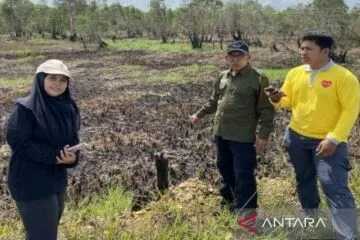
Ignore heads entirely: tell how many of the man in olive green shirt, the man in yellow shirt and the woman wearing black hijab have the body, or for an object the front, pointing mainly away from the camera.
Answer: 0

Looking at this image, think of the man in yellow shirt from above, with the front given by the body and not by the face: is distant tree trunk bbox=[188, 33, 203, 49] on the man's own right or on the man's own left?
on the man's own right

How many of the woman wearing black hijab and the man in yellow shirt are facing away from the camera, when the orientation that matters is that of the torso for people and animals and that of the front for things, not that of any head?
0

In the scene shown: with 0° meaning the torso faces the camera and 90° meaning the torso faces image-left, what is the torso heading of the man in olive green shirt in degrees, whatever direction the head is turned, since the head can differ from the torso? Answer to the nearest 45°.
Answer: approximately 45°

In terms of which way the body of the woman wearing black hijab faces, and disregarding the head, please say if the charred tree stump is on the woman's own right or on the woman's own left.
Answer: on the woman's own left

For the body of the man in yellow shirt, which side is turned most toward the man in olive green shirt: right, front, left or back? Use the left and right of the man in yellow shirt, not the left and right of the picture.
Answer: right

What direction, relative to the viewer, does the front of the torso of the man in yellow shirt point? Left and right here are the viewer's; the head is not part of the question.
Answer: facing the viewer and to the left of the viewer

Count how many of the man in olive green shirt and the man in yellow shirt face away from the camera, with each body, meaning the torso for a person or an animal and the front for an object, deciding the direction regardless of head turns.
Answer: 0

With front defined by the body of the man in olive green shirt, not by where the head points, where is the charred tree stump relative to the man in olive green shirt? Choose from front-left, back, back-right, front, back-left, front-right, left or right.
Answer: right

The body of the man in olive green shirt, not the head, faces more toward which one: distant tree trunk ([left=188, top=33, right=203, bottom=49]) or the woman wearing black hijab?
the woman wearing black hijab

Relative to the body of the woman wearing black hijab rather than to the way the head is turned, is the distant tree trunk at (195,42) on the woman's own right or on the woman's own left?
on the woman's own left

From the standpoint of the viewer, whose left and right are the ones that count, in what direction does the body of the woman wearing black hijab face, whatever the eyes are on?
facing the viewer and to the right of the viewer
